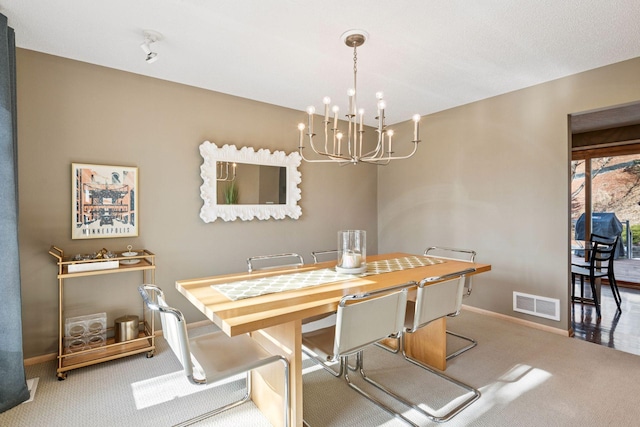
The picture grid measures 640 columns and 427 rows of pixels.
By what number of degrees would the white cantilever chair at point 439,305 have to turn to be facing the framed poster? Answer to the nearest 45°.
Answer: approximately 45° to its left

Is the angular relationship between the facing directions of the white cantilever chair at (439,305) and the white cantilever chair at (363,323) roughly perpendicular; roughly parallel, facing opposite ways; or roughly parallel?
roughly parallel

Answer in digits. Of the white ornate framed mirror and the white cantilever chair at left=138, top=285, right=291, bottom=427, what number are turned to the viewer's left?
0

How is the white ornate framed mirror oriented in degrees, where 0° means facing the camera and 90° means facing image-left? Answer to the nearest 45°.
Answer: approximately 315°

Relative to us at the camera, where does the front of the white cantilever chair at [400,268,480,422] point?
facing away from the viewer and to the left of the viewer

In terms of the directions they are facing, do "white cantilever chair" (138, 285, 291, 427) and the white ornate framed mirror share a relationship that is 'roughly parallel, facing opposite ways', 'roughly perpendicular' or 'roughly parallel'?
roughly perpendicular

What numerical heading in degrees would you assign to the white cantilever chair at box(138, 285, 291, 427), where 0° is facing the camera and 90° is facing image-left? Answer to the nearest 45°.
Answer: approximately 225°

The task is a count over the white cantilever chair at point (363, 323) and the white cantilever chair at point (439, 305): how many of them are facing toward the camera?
0

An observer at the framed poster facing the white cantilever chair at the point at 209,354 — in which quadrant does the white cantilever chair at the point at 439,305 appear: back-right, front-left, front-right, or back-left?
front-left

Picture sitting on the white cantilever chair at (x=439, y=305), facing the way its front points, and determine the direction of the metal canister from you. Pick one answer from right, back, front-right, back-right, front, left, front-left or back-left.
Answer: front-left

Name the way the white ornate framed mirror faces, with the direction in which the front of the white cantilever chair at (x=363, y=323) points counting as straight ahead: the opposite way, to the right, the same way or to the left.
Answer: the opposite way

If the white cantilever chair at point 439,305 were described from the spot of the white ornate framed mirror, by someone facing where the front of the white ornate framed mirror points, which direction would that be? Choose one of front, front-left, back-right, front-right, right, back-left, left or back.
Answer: front
